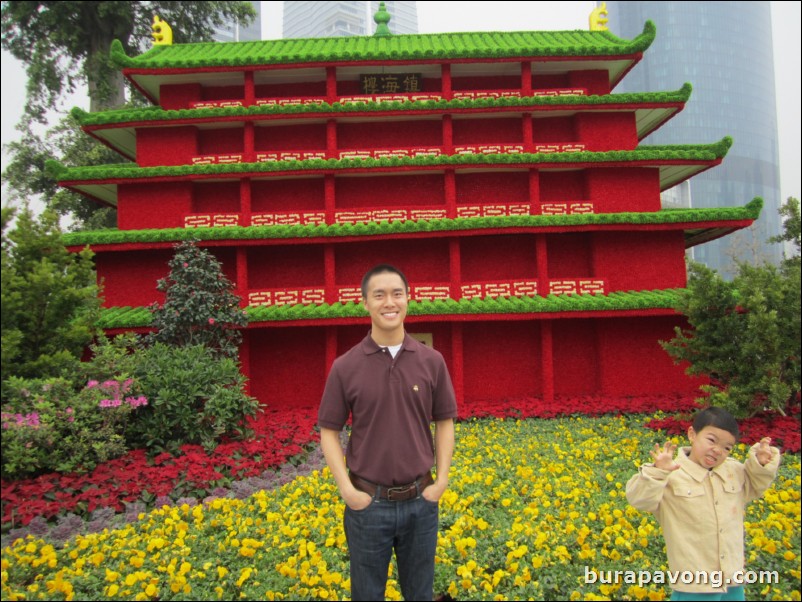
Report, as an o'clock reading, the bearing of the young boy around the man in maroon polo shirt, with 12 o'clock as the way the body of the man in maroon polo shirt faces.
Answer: The young boy is roughly at 9 o'clock from the man in maroon polo shirt.

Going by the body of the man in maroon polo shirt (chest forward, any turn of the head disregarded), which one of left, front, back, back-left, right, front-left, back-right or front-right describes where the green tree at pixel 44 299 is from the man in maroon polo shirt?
back-right

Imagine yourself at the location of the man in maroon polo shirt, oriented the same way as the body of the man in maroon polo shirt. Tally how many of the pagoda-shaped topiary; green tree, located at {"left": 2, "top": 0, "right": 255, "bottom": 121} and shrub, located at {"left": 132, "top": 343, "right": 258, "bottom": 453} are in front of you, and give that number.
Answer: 0

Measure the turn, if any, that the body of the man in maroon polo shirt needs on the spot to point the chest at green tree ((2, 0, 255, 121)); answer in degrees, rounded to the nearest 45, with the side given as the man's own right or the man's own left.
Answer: approximately 135° to the man's own right

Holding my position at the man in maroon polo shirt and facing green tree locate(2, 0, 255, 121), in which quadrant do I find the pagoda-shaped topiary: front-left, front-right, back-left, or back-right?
front-right

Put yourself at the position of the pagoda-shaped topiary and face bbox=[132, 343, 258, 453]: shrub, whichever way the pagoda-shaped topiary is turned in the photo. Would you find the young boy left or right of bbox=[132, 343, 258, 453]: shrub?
left

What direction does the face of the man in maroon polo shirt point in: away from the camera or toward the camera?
toward the camera

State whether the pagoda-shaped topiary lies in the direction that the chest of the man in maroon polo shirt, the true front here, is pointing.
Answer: no

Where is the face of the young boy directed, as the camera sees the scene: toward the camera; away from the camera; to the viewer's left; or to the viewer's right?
toward the camera

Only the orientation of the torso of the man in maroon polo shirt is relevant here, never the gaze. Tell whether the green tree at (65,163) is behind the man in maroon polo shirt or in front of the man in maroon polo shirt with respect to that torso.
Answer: behind

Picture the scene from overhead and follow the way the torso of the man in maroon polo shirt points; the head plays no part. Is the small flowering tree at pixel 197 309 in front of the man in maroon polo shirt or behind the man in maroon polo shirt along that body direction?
behind

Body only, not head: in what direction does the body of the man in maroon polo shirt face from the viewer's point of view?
toward the camera

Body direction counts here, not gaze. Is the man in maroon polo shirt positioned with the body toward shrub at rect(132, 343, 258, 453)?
no

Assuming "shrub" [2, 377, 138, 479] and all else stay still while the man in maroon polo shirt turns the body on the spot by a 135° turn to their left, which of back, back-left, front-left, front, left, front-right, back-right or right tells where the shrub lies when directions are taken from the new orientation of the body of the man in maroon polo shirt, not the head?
left
